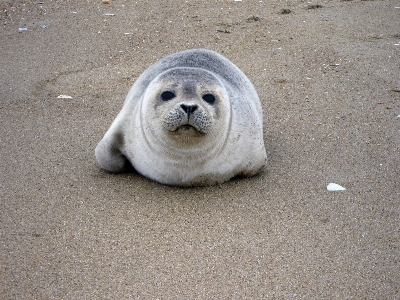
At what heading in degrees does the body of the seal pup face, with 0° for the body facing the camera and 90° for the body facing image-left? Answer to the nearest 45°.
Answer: approximately 0°

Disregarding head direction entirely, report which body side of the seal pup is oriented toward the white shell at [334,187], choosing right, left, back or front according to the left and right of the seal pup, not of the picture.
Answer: left
